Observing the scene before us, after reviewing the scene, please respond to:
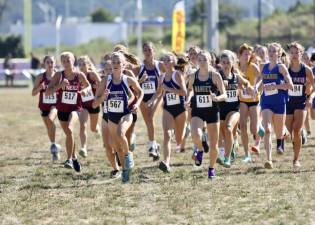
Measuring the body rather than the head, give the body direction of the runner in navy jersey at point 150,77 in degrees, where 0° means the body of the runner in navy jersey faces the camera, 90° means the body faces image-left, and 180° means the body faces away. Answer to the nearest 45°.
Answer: approximately 0°

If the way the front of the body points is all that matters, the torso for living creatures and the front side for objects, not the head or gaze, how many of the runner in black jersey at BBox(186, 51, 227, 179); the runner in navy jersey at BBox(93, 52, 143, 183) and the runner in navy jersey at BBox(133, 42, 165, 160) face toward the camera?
3

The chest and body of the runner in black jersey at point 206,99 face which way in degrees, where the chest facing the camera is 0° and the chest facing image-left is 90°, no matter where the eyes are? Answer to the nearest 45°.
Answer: approximately 0°

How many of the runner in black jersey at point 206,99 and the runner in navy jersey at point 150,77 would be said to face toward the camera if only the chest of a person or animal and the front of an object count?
2

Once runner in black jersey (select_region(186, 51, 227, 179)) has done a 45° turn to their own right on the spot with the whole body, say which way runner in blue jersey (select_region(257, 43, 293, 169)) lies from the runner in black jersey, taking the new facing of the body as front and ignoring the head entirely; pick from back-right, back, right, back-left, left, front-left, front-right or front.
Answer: back
